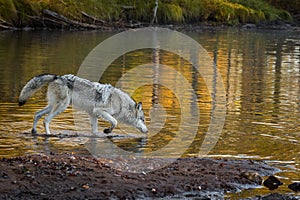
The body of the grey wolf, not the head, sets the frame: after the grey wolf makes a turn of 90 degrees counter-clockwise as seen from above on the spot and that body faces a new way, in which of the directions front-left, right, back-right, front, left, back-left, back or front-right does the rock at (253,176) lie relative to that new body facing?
back-right

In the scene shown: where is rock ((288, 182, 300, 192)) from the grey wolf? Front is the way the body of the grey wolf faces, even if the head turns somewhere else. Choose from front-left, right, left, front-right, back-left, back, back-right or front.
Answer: front-right

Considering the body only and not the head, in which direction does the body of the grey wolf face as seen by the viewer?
to the viewer's right

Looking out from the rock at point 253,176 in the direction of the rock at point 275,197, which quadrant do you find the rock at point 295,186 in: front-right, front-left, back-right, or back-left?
front-left

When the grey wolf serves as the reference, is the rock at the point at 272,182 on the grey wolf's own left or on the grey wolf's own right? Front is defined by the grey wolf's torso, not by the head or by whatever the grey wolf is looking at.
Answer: on the grey wolf's own right

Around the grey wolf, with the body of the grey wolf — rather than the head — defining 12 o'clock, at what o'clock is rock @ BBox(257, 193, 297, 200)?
The rock is roughly at 2 o'clock from the grey wolf.
